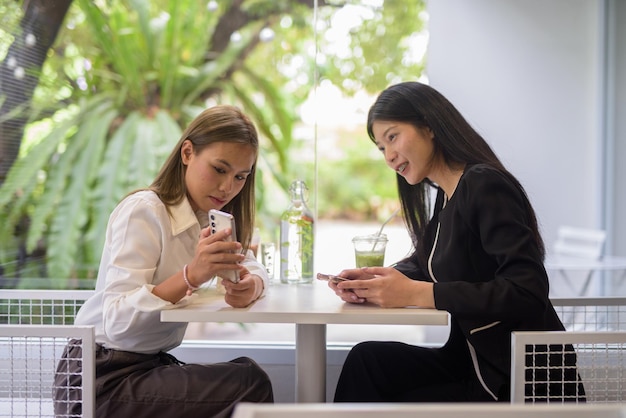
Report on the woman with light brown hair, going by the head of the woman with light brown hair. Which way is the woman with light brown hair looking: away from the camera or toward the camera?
toward the camera

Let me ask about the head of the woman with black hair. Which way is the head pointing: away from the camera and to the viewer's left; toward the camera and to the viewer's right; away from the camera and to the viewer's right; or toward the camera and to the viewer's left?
toward the camera and to the viewer's left

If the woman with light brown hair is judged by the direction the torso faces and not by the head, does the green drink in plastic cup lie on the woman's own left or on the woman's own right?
on the woman's own left

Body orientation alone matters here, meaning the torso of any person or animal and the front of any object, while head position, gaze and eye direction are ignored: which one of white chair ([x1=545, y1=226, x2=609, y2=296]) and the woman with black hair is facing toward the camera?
the white chair

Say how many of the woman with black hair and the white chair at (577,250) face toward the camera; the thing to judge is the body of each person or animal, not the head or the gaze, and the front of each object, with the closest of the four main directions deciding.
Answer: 1

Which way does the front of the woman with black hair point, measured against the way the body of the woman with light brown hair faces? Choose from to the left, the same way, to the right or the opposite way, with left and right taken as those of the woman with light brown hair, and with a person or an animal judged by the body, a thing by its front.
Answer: the opposite way

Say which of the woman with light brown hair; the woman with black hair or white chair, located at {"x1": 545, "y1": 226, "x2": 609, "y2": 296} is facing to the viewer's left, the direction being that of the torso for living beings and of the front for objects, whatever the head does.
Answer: the woman with black hair

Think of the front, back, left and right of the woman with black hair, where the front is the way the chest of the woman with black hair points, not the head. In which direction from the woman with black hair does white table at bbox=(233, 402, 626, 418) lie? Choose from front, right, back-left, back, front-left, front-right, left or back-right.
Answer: left

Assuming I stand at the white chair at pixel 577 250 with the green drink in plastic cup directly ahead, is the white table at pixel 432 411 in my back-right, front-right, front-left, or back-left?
front-left

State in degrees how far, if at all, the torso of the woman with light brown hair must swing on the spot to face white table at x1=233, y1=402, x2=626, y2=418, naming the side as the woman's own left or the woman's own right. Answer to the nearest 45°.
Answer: approximately 45° to the woman's own right

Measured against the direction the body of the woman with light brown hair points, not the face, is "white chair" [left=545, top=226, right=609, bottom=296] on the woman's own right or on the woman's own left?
on the woman's own left

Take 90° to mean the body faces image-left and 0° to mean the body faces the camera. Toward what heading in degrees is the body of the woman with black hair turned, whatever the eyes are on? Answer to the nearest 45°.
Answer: approximately 90°

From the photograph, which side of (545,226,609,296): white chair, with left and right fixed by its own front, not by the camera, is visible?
front

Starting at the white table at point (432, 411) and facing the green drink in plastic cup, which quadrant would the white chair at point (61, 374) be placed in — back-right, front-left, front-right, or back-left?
front-left

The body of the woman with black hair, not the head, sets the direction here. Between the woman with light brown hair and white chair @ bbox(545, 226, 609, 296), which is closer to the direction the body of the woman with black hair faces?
the woman with light brown hair
